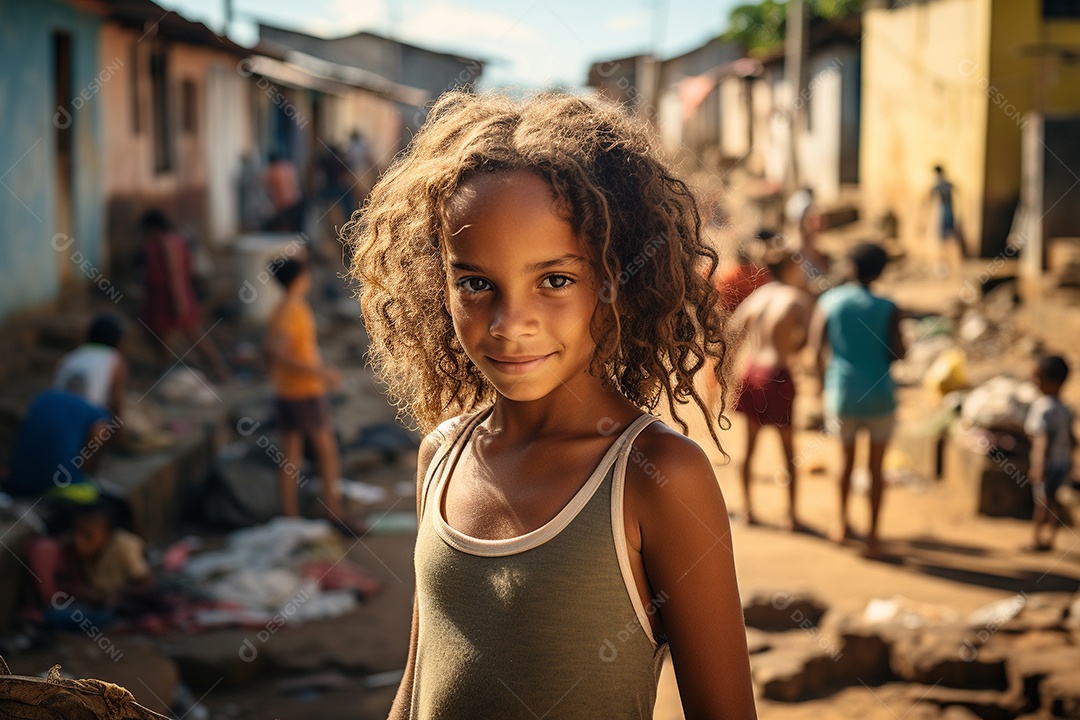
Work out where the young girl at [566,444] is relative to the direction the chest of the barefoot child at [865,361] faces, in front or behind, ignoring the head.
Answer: behind

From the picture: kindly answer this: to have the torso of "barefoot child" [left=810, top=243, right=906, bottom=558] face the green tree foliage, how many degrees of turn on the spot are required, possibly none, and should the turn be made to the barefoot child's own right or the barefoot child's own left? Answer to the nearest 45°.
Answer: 0° — they already face it

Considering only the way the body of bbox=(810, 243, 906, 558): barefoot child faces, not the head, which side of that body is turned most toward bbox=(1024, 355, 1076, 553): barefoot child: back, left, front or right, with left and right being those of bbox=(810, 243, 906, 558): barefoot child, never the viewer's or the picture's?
right

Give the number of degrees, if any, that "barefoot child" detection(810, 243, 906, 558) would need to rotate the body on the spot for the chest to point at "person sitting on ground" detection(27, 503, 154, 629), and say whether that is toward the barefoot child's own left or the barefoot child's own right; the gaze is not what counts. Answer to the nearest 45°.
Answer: approximately 135° to the barefoot child's own left

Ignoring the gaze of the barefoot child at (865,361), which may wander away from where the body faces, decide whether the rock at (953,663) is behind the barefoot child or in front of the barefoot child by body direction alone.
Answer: behind

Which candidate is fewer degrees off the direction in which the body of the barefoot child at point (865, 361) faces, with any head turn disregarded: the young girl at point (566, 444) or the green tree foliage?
the green tree foliage

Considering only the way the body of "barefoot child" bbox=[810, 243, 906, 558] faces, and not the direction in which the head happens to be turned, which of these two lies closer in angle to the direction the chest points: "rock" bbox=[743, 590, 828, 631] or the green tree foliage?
the green tree foliage

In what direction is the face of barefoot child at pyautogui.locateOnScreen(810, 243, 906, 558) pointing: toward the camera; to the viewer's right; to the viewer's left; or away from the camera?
away from the camera

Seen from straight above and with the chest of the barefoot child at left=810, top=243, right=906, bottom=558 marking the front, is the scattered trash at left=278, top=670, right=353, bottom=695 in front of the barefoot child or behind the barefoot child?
behind

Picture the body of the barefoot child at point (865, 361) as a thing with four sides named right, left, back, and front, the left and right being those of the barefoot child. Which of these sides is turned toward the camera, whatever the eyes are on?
back
